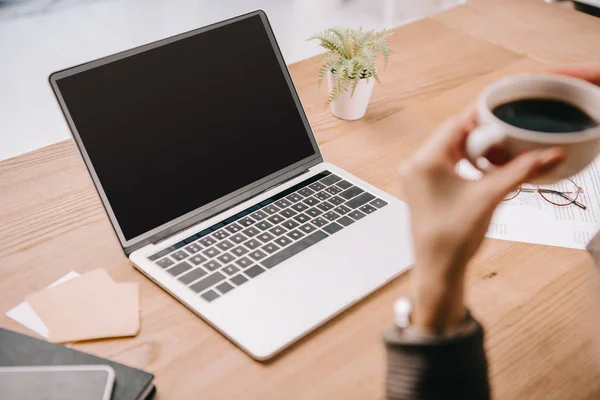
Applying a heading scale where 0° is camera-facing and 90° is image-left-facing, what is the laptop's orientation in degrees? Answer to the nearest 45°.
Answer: approximately 315°

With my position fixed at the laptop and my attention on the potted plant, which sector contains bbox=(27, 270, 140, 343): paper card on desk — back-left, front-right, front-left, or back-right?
back-left

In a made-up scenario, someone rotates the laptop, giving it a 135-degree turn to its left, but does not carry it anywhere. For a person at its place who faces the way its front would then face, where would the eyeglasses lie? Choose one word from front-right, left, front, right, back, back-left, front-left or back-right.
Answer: right
